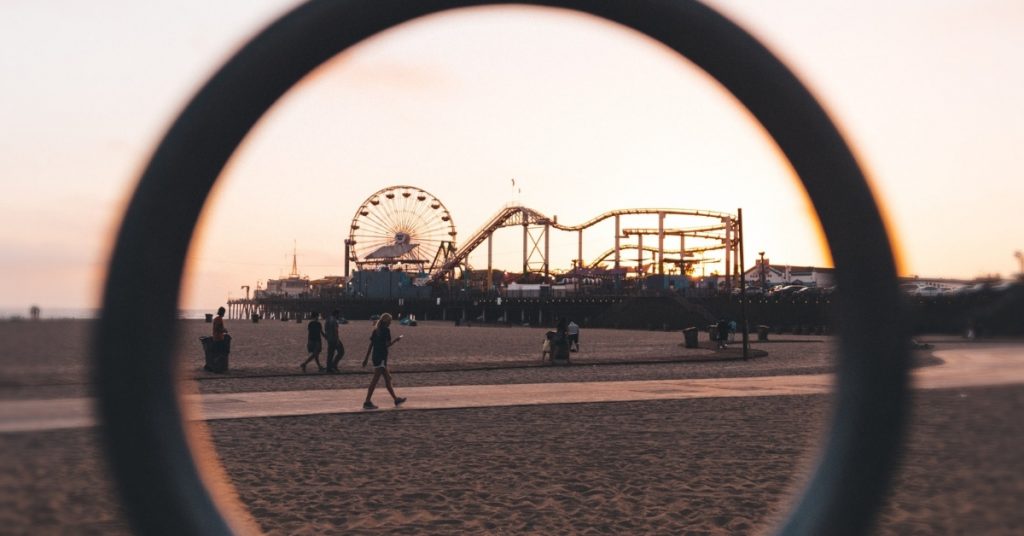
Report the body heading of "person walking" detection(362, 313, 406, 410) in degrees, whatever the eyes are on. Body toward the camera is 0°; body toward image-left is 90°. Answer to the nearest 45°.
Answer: approximately 270°

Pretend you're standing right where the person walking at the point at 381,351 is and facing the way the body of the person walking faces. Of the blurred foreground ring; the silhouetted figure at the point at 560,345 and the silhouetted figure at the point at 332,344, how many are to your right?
1

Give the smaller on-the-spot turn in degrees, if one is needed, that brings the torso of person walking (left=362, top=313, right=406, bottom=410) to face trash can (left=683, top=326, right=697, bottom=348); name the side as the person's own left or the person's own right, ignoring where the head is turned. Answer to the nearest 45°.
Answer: approximately 45° to the person's own left
